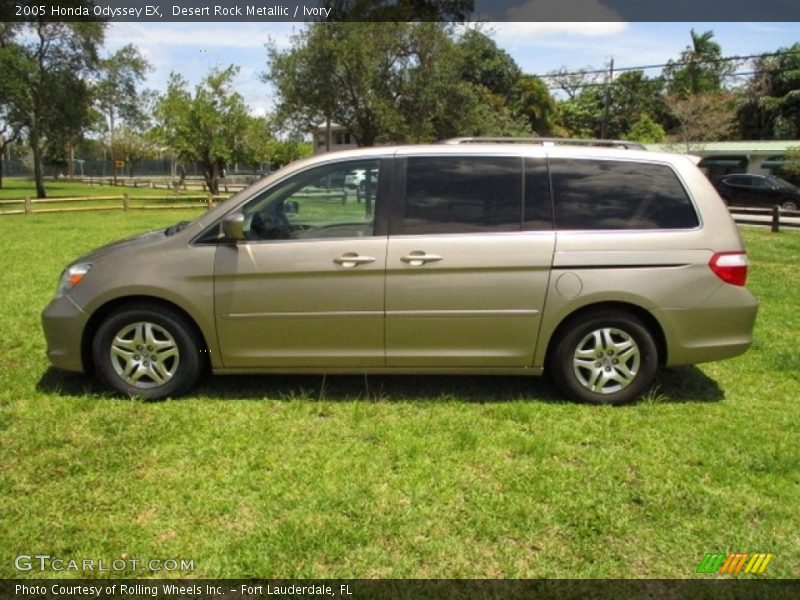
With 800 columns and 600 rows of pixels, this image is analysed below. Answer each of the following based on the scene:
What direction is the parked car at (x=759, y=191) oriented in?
to the viewer's right

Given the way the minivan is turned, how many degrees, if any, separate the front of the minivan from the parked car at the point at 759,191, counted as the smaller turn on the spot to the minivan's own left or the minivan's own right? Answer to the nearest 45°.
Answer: approximately 135° to the minivan's own right

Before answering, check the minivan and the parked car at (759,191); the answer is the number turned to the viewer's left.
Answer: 1

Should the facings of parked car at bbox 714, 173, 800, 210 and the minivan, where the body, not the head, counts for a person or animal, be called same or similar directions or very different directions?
very different directions

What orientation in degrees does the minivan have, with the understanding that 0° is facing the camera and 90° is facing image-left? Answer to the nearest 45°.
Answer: approximately 90°

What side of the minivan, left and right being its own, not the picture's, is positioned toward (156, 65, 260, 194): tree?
right

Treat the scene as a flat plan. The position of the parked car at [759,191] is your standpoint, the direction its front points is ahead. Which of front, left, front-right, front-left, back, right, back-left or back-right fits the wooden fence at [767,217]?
right

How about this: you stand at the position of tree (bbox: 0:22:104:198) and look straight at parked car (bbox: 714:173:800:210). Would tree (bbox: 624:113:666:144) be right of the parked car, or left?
left

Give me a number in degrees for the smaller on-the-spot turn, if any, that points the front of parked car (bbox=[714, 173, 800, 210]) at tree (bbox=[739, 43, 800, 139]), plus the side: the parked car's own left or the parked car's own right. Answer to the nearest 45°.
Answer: approximately 90° to the parked car's own left

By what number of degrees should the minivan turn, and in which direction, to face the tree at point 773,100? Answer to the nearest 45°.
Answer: approximately 135° to its right

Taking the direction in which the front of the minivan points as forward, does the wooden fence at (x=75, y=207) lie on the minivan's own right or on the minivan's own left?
on the minivan's own right
